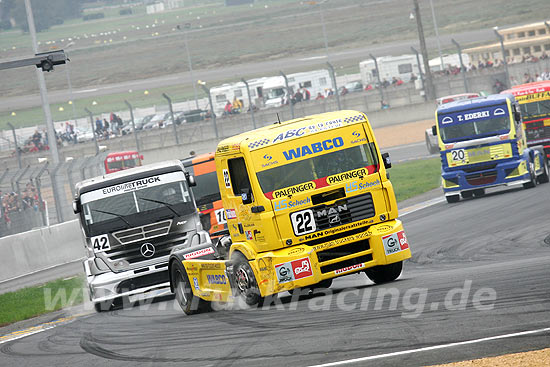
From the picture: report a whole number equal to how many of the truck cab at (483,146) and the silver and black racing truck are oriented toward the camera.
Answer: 2

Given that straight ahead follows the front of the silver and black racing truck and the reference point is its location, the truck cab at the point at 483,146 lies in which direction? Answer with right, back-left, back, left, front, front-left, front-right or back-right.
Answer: back-left

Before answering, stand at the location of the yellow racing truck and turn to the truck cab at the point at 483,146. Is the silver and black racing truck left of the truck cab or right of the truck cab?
left

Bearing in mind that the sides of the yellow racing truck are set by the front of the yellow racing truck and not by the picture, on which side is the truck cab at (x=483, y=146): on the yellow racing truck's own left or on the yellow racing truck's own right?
on the yellow racing truck's own left

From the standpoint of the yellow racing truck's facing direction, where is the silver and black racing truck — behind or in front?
behind

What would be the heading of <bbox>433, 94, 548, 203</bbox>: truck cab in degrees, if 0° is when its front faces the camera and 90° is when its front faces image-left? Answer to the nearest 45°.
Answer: approximately 0°

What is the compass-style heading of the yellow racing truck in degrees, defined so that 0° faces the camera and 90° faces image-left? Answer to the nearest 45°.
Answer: approximately 315°

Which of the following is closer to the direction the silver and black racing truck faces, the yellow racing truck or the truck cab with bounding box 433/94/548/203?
the yellow racing truck

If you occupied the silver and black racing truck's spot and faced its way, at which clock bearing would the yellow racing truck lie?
The yellow racing truck is roughly at 11 o'clock from the silver and black racing truck.

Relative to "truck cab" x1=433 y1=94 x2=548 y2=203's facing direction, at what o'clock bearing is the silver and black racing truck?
The silver and black racing truck is roughly at 1 o'clock from the truck cab.
